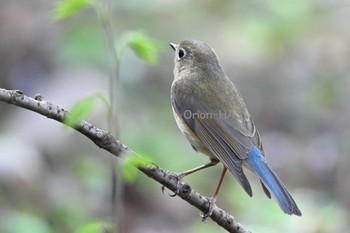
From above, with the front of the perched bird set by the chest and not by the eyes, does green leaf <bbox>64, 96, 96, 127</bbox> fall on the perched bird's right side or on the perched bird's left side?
on the perched bird's left side

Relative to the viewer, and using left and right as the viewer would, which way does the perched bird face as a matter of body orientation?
facing away from the viewer and to the left of the viewer
